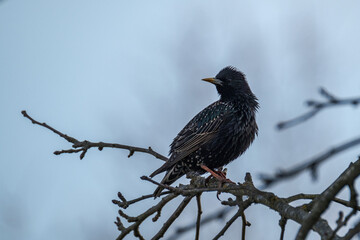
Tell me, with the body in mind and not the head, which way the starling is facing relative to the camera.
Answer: to the viewer's right

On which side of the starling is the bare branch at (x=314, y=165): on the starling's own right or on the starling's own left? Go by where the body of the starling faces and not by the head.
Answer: on the starling's own right
